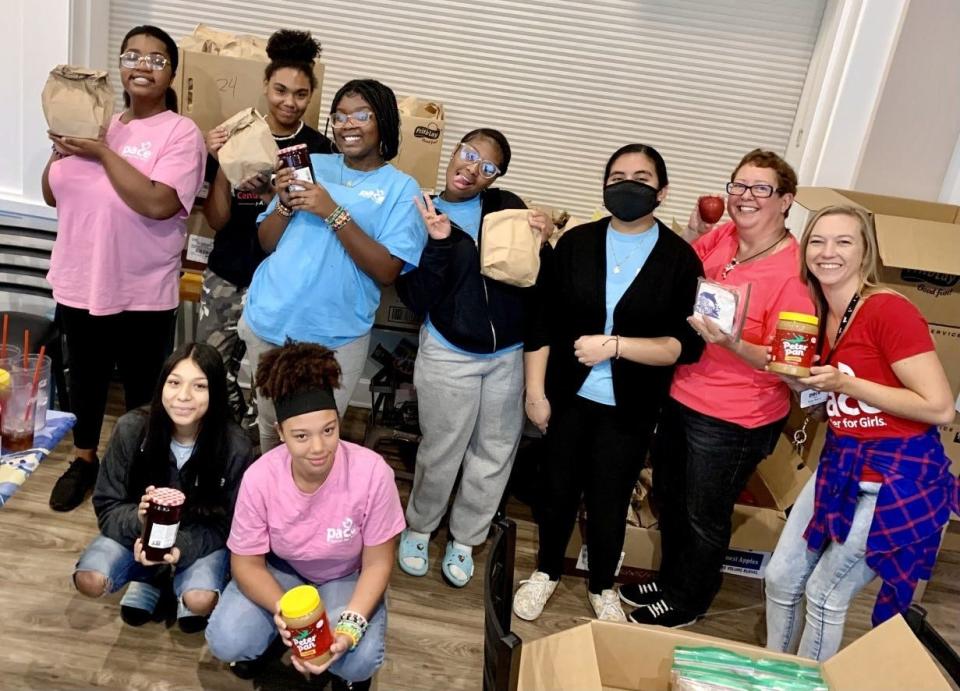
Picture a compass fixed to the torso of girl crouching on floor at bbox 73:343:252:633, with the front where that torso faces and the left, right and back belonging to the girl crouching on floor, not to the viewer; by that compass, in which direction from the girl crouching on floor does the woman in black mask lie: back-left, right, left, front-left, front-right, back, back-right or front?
left

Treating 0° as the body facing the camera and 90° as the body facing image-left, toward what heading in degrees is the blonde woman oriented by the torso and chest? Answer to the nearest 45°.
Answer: approximately 45°

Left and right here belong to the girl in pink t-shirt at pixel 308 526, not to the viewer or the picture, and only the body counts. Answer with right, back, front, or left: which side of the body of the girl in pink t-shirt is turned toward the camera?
front

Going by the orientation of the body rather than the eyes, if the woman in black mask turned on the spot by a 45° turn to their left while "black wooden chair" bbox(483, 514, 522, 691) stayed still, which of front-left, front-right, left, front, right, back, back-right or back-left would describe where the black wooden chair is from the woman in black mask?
front-right

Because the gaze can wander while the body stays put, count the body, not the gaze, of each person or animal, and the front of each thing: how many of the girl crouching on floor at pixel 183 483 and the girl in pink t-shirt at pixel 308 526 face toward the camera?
2

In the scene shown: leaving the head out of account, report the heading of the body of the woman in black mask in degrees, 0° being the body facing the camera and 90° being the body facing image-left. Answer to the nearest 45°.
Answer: approximately 0°

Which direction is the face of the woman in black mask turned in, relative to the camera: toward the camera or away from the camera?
toward the camera

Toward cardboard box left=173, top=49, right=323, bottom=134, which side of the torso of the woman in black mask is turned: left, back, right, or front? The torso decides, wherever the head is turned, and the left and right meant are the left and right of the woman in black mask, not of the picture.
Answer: right

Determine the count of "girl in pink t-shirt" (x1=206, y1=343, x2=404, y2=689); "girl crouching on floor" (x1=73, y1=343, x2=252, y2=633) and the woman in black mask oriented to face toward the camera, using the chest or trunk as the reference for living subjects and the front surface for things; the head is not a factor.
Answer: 3

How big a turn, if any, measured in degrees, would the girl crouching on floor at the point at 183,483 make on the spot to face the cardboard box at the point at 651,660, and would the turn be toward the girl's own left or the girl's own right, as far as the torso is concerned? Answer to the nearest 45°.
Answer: approximately 45° to the girl's own left

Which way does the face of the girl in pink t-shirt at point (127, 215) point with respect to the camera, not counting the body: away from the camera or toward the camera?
toward the camera

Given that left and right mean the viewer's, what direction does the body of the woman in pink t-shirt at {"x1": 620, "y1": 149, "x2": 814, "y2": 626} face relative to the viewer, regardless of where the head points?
facing the viewer and to the left of the viewer

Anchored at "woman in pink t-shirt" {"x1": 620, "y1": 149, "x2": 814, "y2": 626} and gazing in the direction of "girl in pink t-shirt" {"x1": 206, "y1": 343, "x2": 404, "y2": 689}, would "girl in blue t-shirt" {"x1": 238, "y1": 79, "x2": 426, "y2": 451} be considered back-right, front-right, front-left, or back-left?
front-right

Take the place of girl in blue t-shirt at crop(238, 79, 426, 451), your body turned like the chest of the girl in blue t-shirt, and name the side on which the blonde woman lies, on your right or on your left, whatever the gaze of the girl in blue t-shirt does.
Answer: on your left

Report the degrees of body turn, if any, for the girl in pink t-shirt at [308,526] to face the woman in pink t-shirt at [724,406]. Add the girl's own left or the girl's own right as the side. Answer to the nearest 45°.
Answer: approximately 90° to the girl's own left

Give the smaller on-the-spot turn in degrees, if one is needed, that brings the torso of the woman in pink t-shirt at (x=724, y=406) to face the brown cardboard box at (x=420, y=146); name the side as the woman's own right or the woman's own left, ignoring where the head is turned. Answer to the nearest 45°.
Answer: approximately 45° to the woman's own right

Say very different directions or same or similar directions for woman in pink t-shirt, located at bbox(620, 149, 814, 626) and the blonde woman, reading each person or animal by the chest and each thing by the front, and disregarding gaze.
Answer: same or similar directions
